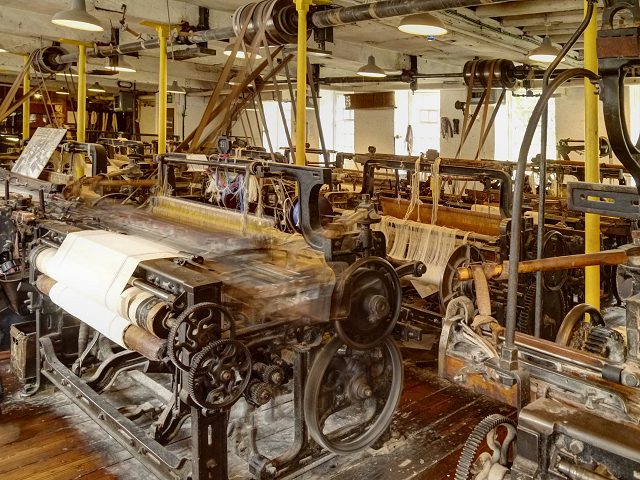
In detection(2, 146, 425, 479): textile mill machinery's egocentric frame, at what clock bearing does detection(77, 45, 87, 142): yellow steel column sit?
The yellow steel column is roughly at 4 o'clock from the textile mill machinery.

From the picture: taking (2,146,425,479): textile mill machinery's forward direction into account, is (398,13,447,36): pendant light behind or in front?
behind

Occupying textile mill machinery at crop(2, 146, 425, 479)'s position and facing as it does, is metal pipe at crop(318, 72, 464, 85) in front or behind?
behind

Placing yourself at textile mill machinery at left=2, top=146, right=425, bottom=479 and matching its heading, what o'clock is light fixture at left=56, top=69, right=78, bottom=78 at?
The light fixture is roughly at 4 o'clock from the textile mill machinery.

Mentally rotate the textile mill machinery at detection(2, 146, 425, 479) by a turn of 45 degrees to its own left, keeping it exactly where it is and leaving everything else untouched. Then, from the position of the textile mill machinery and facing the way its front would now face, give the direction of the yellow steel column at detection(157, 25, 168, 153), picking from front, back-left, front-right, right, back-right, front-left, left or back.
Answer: back

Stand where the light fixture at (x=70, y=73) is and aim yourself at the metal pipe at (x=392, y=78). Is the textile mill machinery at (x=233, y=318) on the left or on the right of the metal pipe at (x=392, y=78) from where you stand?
right
